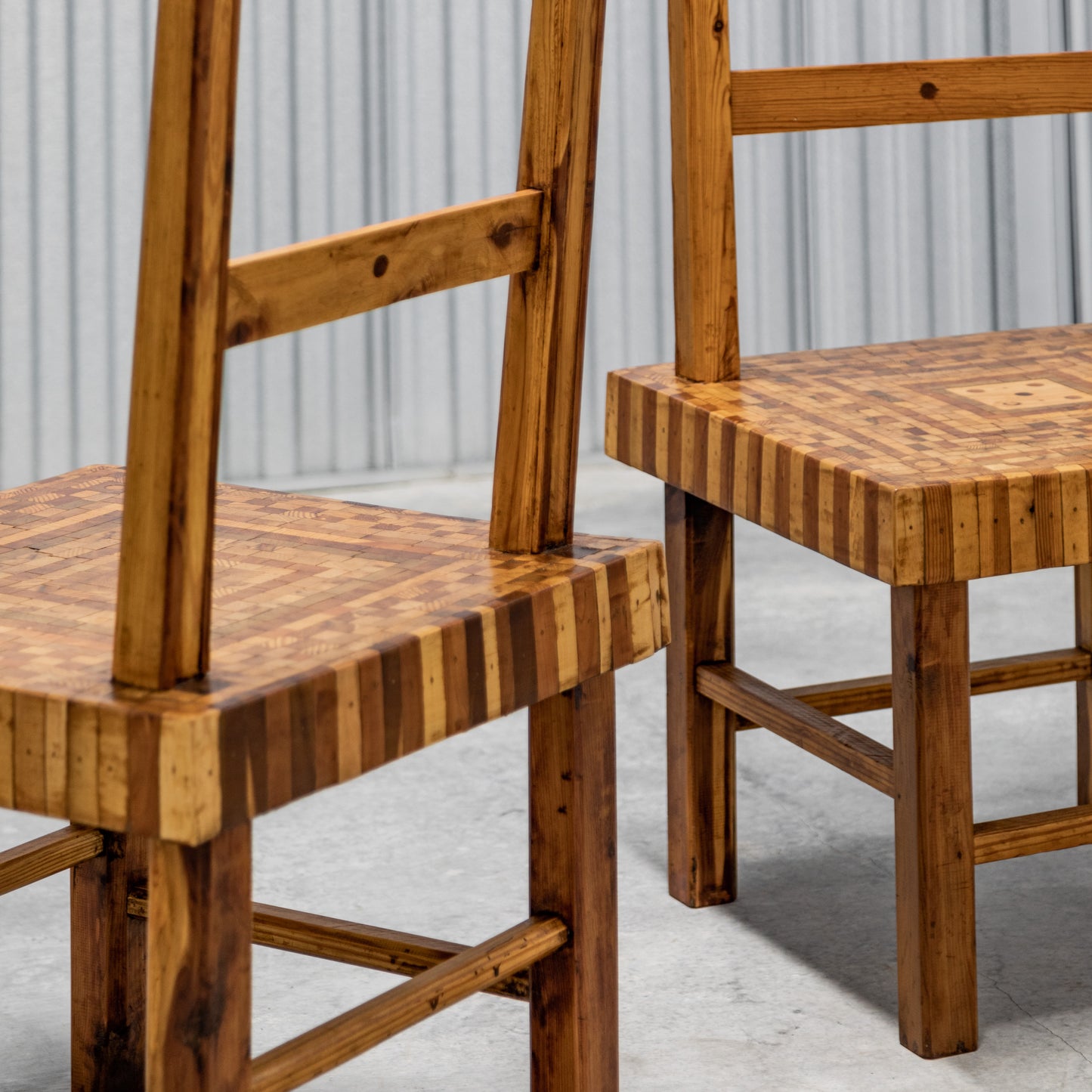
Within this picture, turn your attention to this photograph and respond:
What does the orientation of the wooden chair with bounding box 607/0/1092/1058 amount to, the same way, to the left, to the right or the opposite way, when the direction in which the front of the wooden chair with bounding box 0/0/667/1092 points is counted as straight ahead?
the opposite way

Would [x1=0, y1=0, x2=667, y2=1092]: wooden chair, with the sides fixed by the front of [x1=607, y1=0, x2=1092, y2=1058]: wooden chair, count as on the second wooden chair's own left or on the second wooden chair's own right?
on the second wooden chair's own right

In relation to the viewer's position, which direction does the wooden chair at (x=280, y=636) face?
facing away from the viewer and to the left of the viewer

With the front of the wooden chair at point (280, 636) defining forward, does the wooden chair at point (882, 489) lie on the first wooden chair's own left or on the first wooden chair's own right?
on the first wooden chair's own right

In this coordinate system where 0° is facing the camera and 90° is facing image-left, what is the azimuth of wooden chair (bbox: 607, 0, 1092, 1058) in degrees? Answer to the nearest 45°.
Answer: approximately 315°
